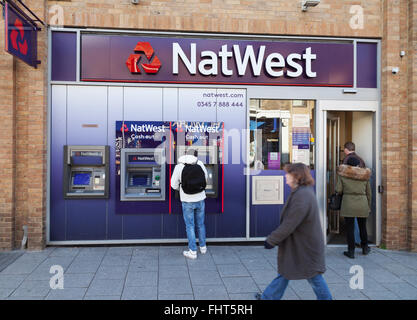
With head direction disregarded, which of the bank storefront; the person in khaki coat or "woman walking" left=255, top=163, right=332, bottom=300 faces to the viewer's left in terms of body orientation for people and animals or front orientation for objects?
the woman walking

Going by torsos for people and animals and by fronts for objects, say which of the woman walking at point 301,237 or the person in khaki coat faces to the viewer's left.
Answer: the woman walking

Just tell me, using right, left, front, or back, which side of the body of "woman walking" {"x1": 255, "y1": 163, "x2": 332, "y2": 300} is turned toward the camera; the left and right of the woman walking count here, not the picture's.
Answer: left

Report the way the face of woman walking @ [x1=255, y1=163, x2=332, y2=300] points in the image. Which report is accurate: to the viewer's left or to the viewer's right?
to the viewer's left

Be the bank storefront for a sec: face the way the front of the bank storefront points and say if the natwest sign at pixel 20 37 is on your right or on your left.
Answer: on your right

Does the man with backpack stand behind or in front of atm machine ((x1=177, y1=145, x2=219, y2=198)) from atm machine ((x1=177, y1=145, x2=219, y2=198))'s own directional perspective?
in front

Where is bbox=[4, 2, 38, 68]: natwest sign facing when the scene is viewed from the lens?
facing the viewer and to the right of the viewer

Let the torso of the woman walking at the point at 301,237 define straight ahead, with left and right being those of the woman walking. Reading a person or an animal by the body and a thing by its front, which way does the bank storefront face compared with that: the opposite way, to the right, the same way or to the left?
to the left

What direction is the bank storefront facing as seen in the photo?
toward the camera

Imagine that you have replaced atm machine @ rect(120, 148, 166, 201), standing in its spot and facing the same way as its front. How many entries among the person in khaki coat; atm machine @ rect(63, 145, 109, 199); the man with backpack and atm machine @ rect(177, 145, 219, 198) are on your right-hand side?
1

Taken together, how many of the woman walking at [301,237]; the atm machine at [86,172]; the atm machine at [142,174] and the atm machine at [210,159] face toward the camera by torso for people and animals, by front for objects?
3

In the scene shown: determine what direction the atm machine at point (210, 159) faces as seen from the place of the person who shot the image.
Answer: facing the viewer

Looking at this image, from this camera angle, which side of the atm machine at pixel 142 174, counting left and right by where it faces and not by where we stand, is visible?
front
